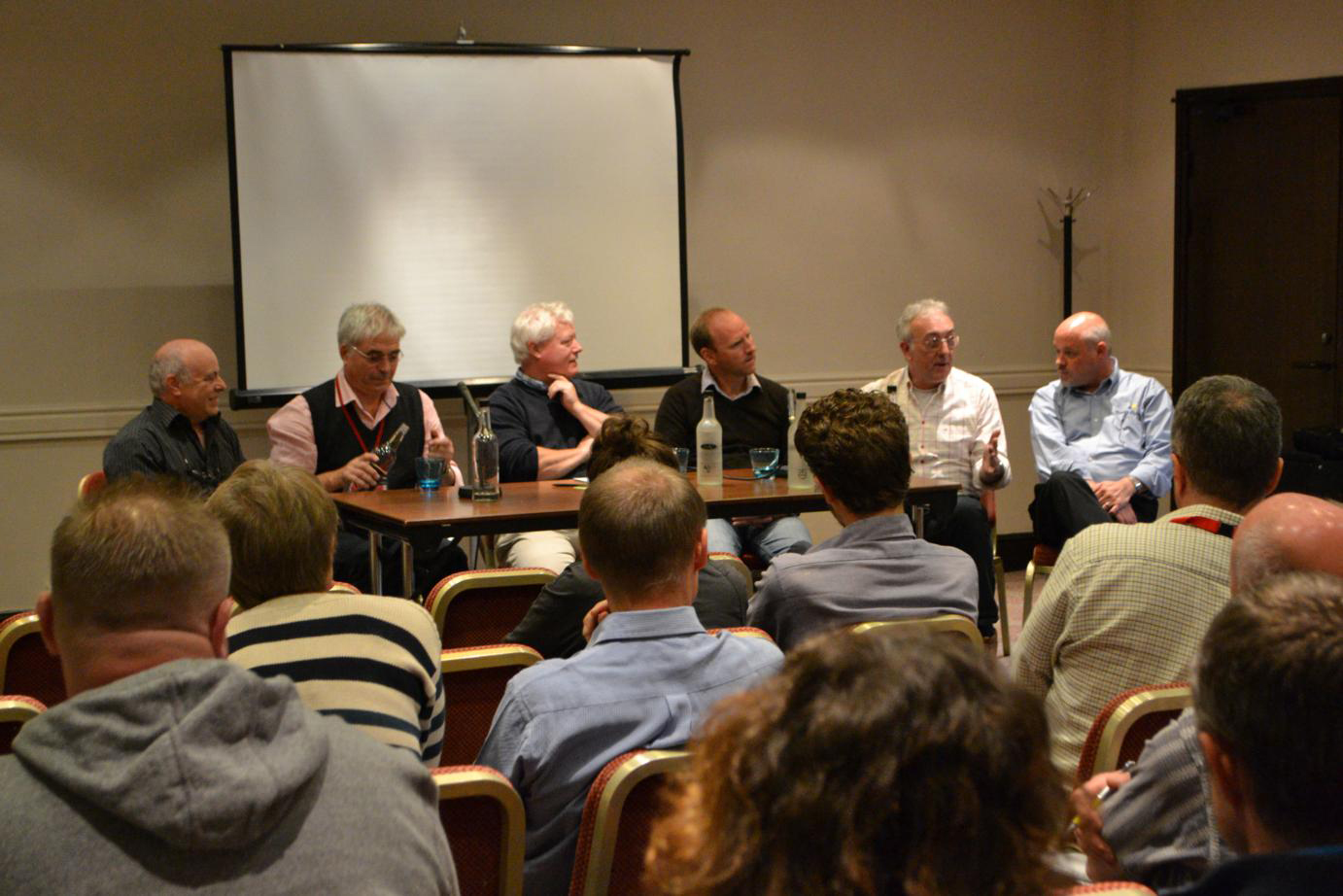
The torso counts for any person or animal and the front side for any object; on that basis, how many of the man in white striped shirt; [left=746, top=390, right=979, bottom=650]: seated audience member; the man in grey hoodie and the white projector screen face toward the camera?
2

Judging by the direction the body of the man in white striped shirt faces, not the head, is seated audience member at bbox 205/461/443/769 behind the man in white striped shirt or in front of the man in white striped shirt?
in front

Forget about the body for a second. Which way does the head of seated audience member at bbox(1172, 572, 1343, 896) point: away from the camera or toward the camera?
away from the camera

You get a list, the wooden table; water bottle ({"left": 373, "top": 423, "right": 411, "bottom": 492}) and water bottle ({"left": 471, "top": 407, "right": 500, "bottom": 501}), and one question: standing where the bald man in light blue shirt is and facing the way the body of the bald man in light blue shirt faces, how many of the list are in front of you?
3

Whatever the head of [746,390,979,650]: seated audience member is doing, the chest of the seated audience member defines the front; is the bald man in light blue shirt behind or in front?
in front

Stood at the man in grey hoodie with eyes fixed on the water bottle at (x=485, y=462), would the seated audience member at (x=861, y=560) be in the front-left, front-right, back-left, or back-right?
front-right

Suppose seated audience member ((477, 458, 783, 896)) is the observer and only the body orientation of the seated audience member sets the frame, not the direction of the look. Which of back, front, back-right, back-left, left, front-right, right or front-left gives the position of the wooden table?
front

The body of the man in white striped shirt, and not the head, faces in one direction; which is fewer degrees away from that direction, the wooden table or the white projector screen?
the wooden table

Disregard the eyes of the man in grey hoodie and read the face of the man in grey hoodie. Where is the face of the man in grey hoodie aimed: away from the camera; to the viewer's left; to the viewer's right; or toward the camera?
away from the camera

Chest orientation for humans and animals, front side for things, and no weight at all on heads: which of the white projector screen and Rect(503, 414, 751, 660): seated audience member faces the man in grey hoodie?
the white projector screen

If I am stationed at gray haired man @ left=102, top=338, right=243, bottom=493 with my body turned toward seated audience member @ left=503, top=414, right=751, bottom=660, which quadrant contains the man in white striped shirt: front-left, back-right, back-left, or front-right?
front-left

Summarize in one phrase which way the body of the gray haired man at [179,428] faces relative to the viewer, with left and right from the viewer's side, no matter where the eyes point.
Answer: facing the viewer and to the right of the viewer

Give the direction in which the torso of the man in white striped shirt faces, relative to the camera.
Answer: toward the camera

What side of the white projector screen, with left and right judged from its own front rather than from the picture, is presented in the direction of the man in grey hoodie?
front

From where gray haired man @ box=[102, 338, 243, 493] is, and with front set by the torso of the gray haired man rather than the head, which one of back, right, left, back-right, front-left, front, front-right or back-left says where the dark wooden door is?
front-left

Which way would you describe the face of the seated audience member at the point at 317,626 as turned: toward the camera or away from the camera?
away from the camera

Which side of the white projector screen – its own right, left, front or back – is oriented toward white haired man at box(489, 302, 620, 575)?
front

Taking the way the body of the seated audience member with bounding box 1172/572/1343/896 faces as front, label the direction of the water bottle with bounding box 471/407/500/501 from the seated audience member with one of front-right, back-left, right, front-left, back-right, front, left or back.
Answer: front

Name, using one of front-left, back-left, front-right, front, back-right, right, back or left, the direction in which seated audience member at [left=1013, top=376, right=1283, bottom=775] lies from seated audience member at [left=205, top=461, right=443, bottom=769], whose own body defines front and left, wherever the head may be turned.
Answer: right

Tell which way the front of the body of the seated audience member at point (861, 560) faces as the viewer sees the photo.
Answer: away from the camera
